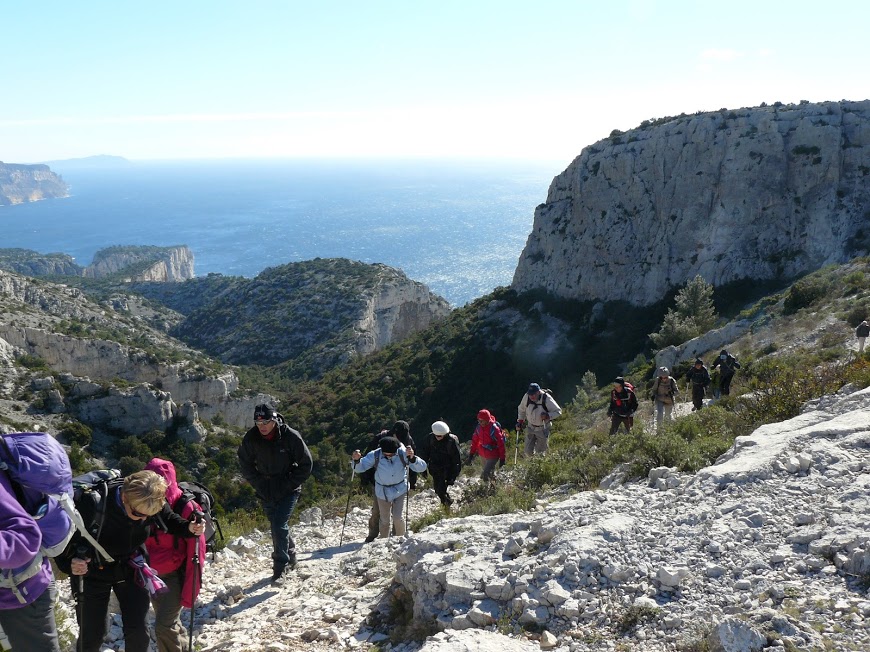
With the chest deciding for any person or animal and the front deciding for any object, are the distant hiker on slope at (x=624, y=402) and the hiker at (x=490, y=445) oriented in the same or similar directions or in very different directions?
same or similar directions

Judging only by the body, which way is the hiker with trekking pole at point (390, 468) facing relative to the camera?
toward the camera

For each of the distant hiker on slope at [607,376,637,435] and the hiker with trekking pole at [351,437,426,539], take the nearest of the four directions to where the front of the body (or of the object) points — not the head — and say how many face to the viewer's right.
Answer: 0

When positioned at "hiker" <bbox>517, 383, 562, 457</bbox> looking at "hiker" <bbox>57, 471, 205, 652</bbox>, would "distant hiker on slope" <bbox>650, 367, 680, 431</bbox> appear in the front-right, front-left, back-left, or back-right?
back-left

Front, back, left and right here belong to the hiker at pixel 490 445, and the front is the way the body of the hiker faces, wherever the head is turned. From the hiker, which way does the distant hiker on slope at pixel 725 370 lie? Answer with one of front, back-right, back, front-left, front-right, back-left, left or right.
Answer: back

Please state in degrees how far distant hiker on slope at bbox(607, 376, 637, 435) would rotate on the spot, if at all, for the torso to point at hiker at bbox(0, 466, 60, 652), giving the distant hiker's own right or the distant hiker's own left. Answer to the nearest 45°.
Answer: approximately 45° to the distant hiker's own left

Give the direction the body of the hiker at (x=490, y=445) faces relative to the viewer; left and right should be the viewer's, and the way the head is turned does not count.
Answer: facing the viewer and to the left of the viewer

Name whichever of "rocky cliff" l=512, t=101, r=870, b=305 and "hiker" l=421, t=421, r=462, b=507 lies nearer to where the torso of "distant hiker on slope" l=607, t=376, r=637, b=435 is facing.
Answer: the hiker

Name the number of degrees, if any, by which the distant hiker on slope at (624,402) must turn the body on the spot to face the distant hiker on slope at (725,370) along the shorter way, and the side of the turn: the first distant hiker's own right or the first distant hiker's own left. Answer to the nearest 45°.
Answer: approximately 180°

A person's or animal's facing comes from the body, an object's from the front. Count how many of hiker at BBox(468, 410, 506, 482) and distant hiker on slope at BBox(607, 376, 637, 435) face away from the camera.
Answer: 0

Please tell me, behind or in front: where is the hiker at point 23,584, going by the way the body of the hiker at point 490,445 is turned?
in front

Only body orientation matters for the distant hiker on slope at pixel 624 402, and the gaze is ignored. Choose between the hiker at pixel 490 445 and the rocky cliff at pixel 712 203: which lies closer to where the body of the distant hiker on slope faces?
the hiker

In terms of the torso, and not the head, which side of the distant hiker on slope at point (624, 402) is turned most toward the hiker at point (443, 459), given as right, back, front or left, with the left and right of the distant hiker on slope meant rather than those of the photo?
front

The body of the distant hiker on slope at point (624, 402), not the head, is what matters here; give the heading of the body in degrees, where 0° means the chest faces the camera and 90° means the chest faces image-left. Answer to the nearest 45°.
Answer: approximately 45°

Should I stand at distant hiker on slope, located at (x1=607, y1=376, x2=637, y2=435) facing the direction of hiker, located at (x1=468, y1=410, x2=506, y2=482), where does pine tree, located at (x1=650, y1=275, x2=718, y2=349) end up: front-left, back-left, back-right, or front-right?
back-right

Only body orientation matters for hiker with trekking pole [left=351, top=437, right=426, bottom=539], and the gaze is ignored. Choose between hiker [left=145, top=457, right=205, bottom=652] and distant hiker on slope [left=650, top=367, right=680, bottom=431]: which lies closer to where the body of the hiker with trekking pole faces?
the hiker

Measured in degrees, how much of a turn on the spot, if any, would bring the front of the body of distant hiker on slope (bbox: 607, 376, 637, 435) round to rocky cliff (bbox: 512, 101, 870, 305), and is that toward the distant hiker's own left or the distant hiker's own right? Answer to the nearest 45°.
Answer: approximately 135° to the distant hiker's own right
